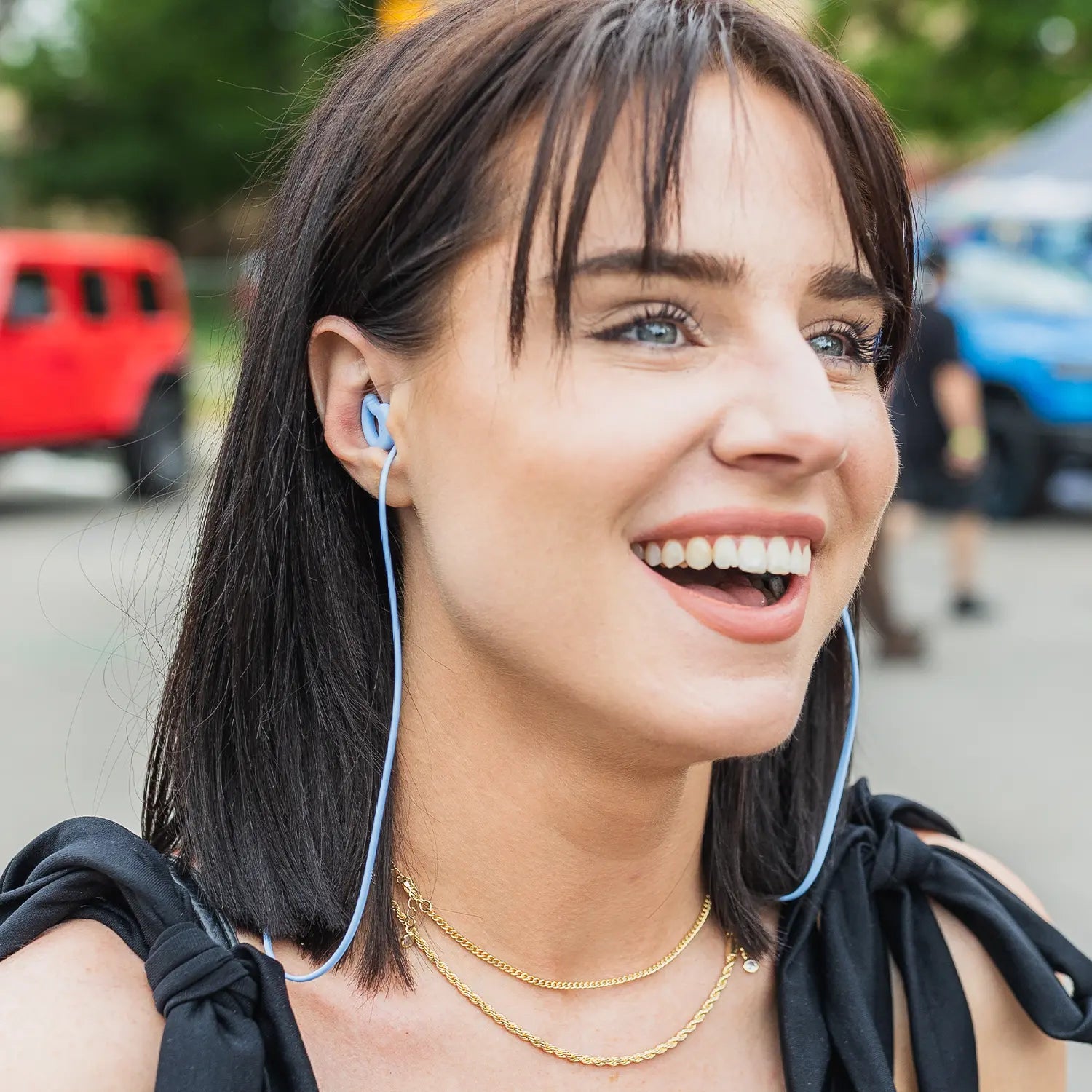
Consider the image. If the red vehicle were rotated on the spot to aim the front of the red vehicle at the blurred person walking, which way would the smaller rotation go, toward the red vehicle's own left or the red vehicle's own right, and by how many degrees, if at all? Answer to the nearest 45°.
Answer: approximately 135° to the red vehicle's own left

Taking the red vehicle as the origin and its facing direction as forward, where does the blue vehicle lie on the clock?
The blue vehicle is roughly at 7 o'clock from the red vehicle.

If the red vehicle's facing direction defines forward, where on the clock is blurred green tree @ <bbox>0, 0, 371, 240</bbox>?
The blurred green tree is roughly at 3 o'clock from the red vehicle.

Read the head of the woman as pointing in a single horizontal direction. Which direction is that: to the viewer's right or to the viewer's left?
to the viewer's right

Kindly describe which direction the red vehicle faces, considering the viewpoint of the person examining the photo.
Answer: facing to the left of the viewer

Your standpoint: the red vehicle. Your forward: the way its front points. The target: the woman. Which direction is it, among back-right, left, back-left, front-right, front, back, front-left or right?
left

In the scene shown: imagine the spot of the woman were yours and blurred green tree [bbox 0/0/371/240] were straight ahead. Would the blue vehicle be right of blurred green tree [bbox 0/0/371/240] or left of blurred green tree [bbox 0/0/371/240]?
right

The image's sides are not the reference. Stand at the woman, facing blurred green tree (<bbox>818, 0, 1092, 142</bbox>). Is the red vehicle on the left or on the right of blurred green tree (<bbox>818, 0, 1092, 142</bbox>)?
left
